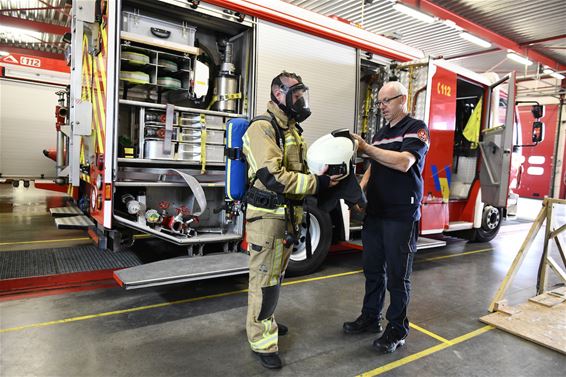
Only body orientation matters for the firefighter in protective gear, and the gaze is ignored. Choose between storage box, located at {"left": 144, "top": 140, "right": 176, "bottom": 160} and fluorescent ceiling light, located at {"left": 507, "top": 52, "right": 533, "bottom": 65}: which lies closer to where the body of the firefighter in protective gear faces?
the fluorescent ceiling light

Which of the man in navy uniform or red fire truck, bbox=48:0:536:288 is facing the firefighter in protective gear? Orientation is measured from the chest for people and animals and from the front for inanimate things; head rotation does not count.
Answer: the man in navy uniform

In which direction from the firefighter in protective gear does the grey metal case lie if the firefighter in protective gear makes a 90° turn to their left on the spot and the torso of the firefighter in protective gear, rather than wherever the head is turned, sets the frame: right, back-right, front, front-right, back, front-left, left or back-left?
front-left

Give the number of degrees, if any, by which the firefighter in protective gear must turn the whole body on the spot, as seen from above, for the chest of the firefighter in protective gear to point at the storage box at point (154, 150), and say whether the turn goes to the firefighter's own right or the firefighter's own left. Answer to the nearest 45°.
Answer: approximately 135° to the firefighter's own left

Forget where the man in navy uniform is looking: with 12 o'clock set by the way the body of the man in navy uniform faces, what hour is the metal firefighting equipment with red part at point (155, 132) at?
The metal firefighting equipment with red part is roughly at 2 o'clock from the man in navy uniform.

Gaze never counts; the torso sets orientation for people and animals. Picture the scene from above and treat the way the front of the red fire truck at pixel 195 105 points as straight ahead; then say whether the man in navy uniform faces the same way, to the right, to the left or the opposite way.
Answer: the opposite way

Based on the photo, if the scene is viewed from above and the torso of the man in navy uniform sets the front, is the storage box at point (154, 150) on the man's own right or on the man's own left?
on the man's own right

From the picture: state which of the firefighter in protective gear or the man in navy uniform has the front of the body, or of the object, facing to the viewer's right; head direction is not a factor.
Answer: the firefighter in protective gear

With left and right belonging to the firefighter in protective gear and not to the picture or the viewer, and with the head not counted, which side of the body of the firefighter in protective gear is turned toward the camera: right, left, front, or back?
right

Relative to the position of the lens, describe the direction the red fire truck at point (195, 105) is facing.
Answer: facing away from the viewer and to the right of the viewer
